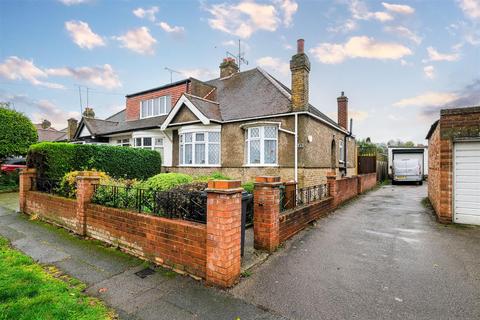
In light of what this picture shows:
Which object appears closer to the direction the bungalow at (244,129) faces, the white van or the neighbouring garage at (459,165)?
the neighbouring garage

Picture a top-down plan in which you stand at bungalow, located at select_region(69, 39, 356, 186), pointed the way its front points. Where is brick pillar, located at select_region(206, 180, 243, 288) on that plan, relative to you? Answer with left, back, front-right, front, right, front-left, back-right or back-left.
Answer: front-left

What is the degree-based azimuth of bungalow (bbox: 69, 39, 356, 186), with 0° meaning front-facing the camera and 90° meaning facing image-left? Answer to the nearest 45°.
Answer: approximately 45°

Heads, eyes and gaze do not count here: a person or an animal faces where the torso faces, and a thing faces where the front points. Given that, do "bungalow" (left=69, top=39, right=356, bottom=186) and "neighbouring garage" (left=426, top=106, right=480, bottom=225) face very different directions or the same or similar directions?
same or similar directions

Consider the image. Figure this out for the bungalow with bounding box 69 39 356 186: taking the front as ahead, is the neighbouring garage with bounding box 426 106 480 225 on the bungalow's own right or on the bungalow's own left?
on the bungalow's own left

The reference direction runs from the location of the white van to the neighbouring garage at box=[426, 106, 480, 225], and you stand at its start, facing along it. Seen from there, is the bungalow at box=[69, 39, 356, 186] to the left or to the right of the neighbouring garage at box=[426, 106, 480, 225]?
right

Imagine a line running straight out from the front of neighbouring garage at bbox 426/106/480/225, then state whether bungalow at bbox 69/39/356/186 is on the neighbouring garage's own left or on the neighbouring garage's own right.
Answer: on the neighbouring garage's own right

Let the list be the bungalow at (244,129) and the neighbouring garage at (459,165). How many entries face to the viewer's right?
0

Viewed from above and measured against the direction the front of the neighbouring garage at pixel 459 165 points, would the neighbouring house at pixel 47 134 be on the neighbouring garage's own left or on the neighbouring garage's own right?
on the neighbouring garage's own right

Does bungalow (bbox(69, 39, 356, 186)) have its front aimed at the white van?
no

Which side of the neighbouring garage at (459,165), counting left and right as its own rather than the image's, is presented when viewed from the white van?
back

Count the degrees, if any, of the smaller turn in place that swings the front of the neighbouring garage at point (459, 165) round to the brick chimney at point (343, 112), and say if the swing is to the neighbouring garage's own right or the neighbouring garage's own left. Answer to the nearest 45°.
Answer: approximately 135° to the neighbouring garage's own right

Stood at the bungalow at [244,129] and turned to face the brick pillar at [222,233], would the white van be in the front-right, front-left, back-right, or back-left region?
back-left

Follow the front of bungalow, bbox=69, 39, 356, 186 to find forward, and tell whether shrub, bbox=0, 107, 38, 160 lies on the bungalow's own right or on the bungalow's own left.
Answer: on the bungalow's own right

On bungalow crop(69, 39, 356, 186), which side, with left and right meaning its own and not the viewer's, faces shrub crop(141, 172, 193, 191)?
front

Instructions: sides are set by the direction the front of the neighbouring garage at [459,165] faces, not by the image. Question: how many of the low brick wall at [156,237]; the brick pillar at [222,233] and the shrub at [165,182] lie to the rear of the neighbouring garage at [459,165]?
0
